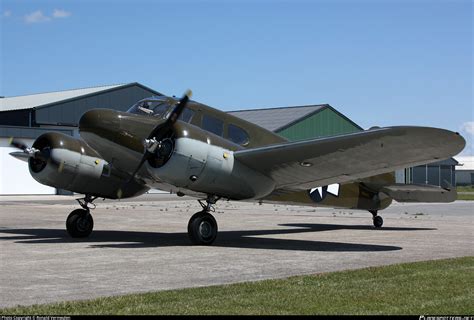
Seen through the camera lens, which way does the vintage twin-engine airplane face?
facing the viewer and to the left of the viewer
